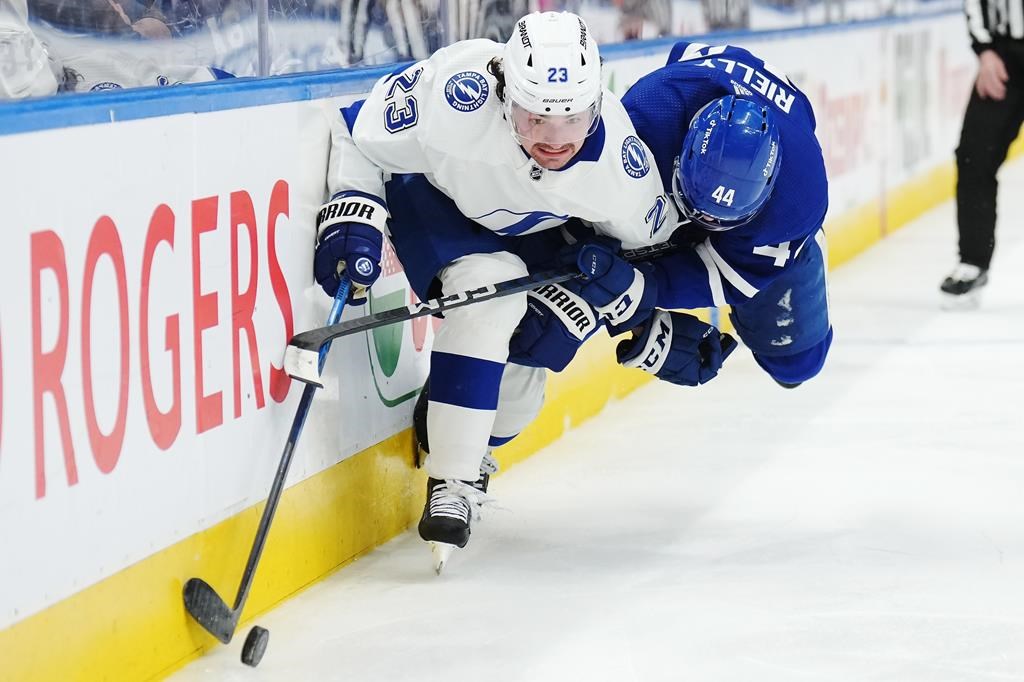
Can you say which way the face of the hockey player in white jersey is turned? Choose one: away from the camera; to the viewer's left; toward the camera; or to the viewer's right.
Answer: toward the camera

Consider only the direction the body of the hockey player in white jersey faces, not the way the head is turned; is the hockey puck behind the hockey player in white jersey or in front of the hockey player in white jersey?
in front

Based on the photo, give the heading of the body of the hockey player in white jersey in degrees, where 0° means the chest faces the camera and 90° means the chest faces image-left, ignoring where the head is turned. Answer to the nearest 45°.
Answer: approximately 0°

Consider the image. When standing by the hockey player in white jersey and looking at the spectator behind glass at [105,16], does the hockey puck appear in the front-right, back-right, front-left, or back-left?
front-left

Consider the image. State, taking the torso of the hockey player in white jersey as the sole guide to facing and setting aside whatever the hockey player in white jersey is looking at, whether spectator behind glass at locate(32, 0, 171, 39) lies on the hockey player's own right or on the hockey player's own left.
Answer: on the hockey player's own right
